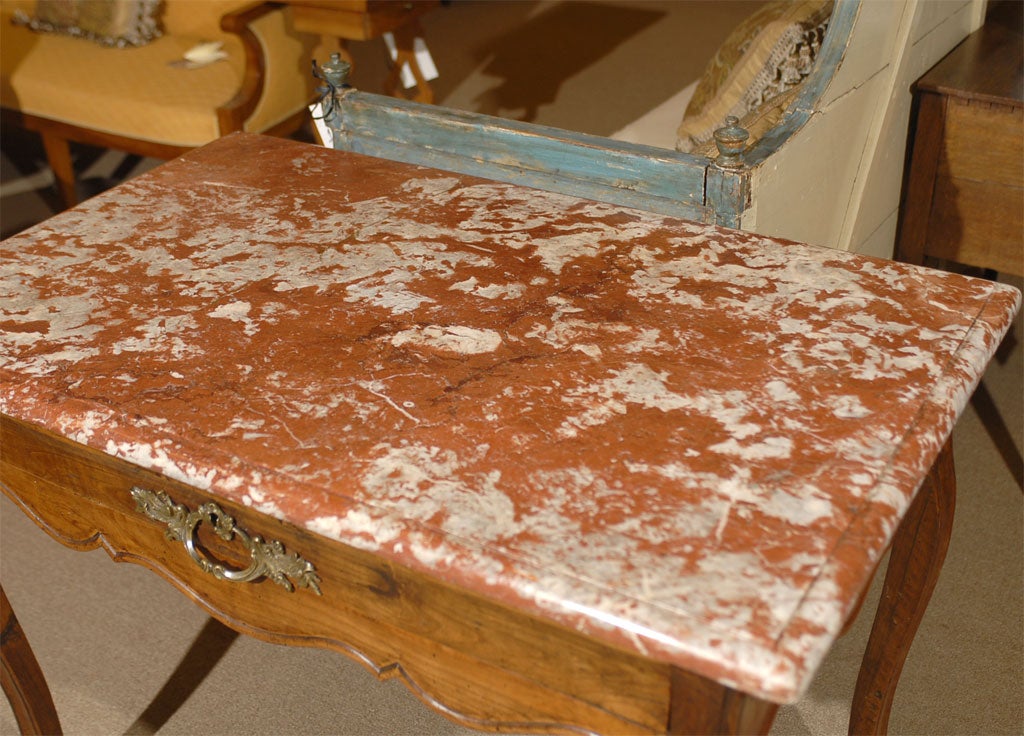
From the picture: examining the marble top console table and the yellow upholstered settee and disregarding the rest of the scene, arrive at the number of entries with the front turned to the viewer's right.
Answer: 0

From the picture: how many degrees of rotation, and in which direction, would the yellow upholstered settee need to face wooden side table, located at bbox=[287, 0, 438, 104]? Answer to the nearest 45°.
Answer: approximately 135° to its left

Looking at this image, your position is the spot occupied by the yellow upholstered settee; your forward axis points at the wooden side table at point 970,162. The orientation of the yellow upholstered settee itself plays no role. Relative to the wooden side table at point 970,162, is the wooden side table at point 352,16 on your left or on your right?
left

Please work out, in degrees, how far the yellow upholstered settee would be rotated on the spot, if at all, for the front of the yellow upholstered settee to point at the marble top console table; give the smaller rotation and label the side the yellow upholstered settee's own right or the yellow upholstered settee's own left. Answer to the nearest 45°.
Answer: approximately 45° to the yellow upholstered settee's own left

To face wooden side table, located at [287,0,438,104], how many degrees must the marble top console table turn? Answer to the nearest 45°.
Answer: approximately 135° to its right

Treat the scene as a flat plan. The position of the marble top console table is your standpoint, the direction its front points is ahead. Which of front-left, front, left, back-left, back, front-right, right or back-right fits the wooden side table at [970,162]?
back

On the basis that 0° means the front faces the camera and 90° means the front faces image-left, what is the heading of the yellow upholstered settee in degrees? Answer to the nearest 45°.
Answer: approximately 45°

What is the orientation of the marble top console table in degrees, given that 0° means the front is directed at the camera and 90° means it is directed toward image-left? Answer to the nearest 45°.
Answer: approximately 45°

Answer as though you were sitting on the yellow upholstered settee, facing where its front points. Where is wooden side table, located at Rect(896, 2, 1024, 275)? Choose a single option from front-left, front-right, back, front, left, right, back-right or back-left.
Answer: left

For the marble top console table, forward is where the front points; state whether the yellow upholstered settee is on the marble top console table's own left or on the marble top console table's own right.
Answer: on the marble top console table's own right
